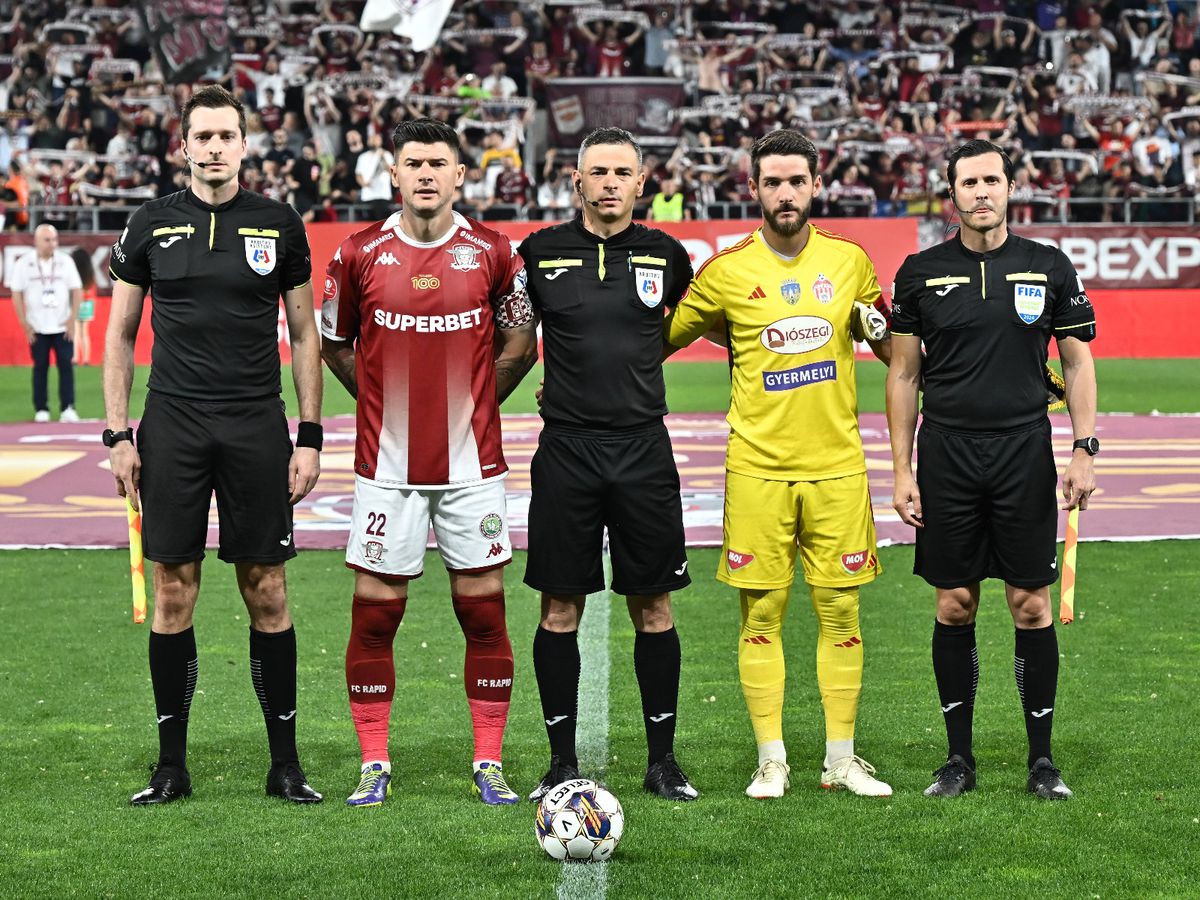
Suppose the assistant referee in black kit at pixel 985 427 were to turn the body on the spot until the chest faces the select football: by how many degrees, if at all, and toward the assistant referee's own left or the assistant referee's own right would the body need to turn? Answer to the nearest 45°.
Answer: approximately 45° to the assistant referee's own right

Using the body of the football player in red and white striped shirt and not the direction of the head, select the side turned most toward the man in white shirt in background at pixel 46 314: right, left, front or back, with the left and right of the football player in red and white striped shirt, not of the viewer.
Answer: back

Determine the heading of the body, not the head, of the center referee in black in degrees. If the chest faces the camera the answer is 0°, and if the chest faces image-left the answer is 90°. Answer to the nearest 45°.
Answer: approximately 0°

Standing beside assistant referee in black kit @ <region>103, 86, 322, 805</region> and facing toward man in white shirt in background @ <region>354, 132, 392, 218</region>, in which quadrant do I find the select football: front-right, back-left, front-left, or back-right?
back-right

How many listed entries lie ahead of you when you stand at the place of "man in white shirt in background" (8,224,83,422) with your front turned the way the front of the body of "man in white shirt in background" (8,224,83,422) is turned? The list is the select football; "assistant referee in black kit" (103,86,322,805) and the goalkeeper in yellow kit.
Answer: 3

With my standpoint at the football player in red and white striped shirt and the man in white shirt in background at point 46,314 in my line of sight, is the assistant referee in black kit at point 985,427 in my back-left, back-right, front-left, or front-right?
back-right
